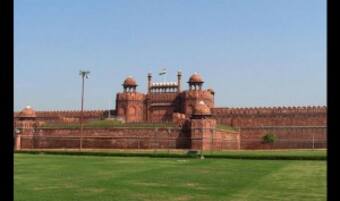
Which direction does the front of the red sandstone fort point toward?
toward the camera
